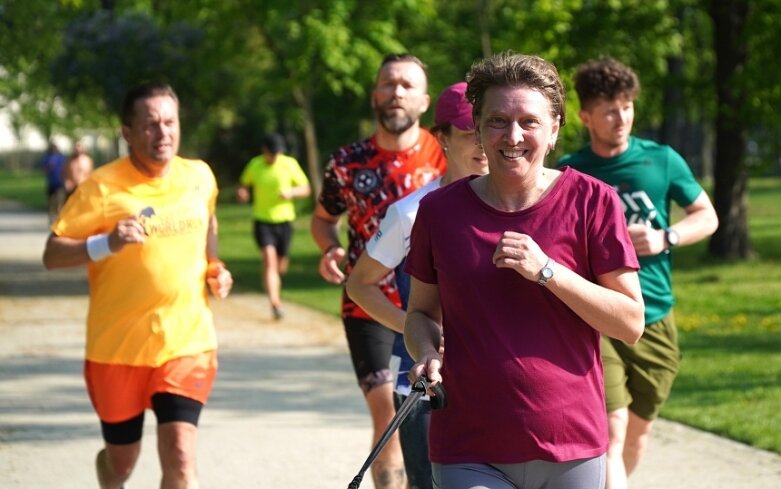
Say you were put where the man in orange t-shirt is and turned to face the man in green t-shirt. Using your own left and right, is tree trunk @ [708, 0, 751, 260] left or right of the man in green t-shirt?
left

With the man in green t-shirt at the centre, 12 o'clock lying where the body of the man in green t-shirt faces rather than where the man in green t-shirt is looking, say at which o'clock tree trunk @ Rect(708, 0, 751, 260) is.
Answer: The tree trunk is roughly at 6 o'clock from the man in green t-shirt.

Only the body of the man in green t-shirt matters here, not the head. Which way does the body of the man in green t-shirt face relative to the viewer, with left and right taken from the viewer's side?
facing the viewer

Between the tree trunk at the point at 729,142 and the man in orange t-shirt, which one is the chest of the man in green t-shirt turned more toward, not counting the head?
the man in orange t-shirt

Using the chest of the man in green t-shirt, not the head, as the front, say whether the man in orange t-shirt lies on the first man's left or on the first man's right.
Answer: on the first man's right
